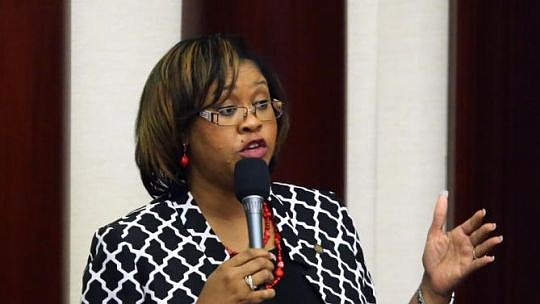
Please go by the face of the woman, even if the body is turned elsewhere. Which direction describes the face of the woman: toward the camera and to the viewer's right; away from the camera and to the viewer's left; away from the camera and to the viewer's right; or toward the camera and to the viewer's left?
toward the camera and to the viewer's right

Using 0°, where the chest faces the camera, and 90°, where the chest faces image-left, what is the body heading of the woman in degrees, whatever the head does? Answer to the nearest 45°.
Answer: approximately 315°
